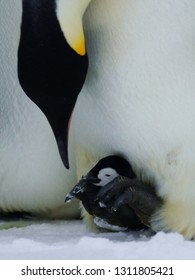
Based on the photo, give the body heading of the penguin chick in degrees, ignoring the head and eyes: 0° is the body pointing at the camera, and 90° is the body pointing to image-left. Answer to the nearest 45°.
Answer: approximately 90°
